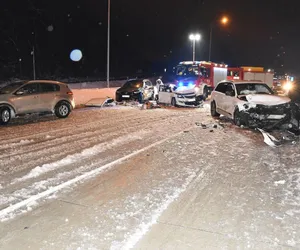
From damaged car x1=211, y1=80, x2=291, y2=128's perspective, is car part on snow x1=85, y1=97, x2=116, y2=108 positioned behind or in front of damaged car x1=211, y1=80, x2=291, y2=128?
behind

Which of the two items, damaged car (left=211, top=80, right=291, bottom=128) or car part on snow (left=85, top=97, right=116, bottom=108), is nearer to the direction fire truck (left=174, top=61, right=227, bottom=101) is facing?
the car part on snow

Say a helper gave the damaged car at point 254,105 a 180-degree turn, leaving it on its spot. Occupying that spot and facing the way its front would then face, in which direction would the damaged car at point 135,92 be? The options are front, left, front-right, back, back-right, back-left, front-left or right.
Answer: front

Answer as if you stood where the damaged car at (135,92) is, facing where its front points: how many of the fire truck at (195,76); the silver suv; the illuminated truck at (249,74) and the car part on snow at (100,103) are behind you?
2

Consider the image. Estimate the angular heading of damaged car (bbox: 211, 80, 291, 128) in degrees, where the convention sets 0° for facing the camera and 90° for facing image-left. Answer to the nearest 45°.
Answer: approximately 315°

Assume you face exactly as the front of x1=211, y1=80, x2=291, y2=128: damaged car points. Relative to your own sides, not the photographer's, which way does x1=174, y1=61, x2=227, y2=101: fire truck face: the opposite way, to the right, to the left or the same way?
to the right

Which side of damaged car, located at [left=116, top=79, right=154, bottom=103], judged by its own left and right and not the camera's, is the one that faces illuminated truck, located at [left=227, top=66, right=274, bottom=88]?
back

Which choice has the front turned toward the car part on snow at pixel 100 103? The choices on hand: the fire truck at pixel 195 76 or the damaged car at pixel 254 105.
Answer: the fire truck

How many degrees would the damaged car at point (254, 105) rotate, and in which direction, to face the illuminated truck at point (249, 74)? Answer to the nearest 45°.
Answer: approximately 135° to its left

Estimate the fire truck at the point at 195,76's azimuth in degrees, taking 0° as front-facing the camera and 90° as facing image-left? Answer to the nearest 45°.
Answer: approximately 45°

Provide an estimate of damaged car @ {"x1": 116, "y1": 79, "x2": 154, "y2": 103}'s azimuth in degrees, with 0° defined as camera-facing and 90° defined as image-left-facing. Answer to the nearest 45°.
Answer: approximately 45°

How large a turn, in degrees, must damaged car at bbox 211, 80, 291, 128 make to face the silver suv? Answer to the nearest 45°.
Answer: approximately 135° to its right
